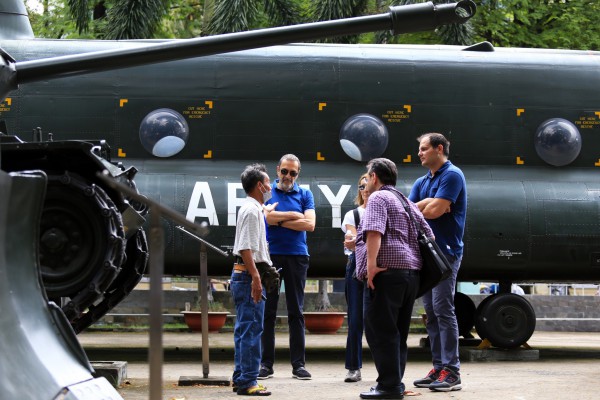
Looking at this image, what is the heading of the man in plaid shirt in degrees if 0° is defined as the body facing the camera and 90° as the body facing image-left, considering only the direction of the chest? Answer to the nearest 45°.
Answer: approximately 135°

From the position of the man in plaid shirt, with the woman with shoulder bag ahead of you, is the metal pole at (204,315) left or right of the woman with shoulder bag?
left

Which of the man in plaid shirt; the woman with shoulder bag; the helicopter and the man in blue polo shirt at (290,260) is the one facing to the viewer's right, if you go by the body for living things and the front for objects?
the helicopter

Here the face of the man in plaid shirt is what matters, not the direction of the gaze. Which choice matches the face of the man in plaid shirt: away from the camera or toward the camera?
away from the camera

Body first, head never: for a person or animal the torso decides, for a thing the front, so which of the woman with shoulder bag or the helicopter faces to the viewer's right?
the helicopter

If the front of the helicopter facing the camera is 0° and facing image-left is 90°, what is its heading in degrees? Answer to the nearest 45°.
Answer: approximately 270°

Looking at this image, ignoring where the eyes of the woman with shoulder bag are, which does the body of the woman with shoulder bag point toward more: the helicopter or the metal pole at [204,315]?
the metal pole

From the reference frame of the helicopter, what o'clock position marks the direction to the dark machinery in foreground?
The dark machinery in foreground is roughly at 4 o'clock from the helicopter.

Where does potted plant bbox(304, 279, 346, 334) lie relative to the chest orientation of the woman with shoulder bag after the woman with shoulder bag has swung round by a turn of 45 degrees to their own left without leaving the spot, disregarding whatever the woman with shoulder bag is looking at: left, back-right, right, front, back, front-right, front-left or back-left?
back-left
